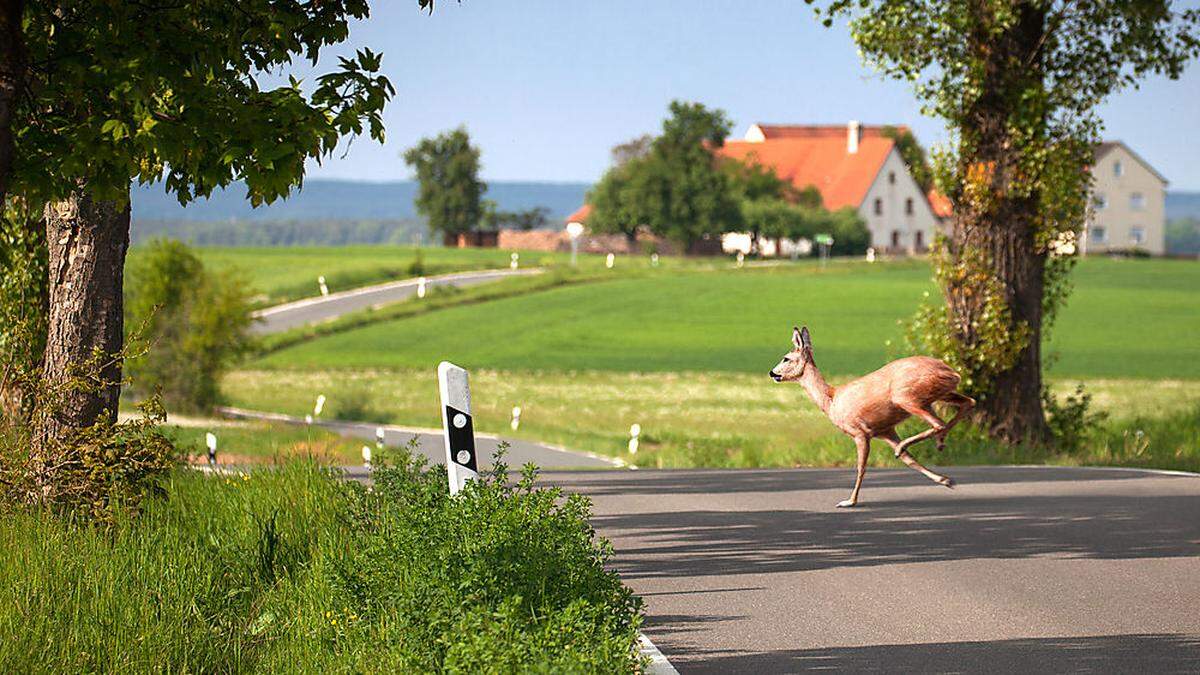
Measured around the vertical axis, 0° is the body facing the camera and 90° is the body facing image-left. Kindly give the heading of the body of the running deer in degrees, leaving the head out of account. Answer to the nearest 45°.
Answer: approximately 90°

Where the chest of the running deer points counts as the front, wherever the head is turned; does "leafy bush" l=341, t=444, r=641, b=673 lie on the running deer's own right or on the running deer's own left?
on the running deer's own left
